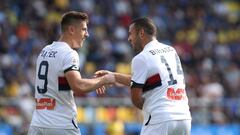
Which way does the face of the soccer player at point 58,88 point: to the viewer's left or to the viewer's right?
to the viewer's right

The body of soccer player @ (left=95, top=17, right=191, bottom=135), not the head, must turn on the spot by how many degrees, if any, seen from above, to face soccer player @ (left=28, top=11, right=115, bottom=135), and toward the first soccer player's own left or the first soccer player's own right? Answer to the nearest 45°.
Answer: approximately 45° to the first soccer player's own left

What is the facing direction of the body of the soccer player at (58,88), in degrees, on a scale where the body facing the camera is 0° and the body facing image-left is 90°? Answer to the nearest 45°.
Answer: approximately 225°

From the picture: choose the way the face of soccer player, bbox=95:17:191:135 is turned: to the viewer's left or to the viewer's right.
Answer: to the viewer's left

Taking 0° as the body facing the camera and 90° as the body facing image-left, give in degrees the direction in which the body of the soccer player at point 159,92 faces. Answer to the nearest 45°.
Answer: approximately 135°

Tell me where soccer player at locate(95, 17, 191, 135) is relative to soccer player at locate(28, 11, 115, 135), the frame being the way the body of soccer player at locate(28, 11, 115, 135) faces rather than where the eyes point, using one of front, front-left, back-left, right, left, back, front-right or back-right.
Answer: front-right
